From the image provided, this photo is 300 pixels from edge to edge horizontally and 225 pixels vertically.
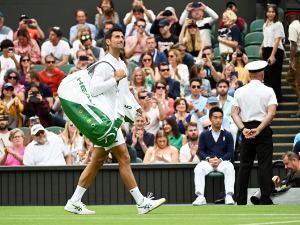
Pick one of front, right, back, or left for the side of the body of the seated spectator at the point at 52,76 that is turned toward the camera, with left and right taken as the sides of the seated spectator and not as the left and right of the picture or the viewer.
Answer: front

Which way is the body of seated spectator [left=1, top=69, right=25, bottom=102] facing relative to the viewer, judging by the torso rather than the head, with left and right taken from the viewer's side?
facing the viewer

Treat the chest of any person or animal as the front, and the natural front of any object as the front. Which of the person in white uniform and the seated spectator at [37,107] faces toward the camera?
the seated spectator

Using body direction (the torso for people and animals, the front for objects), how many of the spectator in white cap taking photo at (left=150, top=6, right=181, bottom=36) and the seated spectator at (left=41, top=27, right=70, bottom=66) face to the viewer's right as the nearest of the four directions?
0

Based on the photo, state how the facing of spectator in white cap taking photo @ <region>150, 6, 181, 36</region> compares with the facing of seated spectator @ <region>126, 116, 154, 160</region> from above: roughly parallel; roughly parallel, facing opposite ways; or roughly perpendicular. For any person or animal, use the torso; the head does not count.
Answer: roughly parallel

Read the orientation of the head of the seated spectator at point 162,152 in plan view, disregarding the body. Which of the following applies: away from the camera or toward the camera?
toward the camera

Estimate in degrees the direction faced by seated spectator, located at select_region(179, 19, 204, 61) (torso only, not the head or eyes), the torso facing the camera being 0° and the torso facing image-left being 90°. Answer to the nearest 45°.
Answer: approximately 0°

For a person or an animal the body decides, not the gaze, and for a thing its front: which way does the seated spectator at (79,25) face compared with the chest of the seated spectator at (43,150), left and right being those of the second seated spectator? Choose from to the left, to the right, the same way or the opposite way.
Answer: the same way

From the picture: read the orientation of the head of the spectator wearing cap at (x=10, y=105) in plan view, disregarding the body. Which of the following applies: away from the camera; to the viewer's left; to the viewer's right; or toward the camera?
toward the camera

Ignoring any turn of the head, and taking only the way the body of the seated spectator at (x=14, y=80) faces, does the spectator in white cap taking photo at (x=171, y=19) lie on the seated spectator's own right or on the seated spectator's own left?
on the seated spectator's own left

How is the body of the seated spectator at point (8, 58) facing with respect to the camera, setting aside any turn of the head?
toward the camera

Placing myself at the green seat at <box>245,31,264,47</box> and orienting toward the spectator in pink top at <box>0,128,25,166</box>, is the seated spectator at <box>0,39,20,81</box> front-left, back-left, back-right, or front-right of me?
front-right
